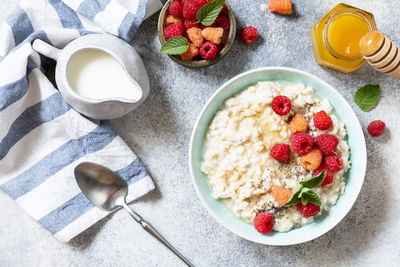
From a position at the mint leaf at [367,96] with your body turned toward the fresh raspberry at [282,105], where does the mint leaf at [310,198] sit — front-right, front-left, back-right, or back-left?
front-left

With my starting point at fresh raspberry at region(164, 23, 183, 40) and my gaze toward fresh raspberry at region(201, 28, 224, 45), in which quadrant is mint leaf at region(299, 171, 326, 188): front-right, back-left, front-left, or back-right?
front-right

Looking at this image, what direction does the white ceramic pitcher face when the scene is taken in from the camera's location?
facing the viewer and to the right of the viewer

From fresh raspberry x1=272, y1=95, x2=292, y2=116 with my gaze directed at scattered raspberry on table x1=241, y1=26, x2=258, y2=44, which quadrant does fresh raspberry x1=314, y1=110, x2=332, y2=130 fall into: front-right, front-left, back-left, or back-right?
back-right
